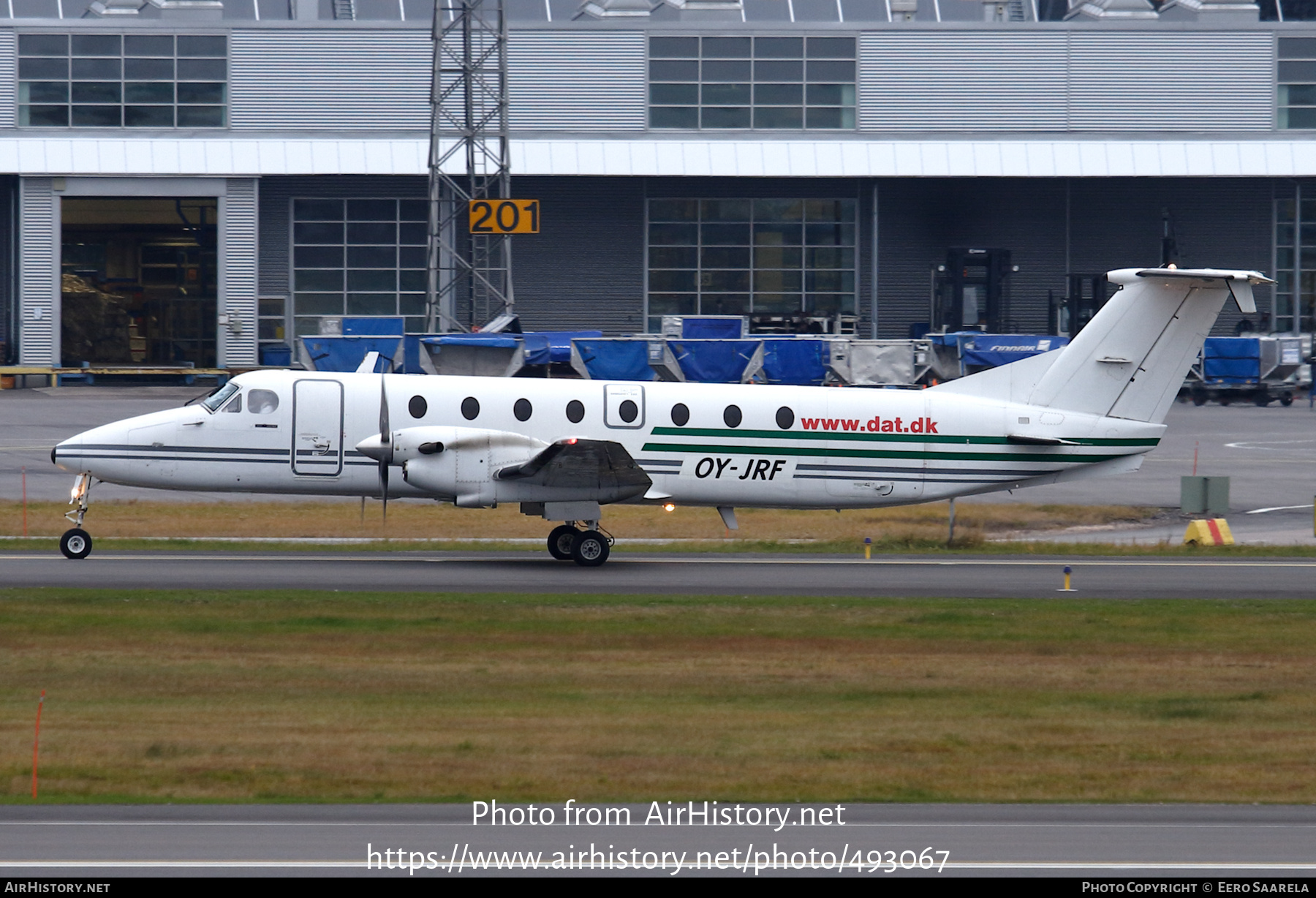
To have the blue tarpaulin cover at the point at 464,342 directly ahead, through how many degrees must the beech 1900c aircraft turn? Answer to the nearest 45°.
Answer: approximately 90° to its right

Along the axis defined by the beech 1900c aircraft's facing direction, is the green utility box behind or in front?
behind

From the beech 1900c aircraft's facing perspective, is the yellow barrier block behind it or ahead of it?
behind

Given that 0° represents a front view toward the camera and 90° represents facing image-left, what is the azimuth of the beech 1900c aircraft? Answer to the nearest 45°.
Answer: approximately 90°

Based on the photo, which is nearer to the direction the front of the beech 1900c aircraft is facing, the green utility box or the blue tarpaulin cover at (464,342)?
the blue tarpaulin cover

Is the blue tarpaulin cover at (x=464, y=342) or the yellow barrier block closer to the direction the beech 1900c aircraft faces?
the blue tarpaulin cover
